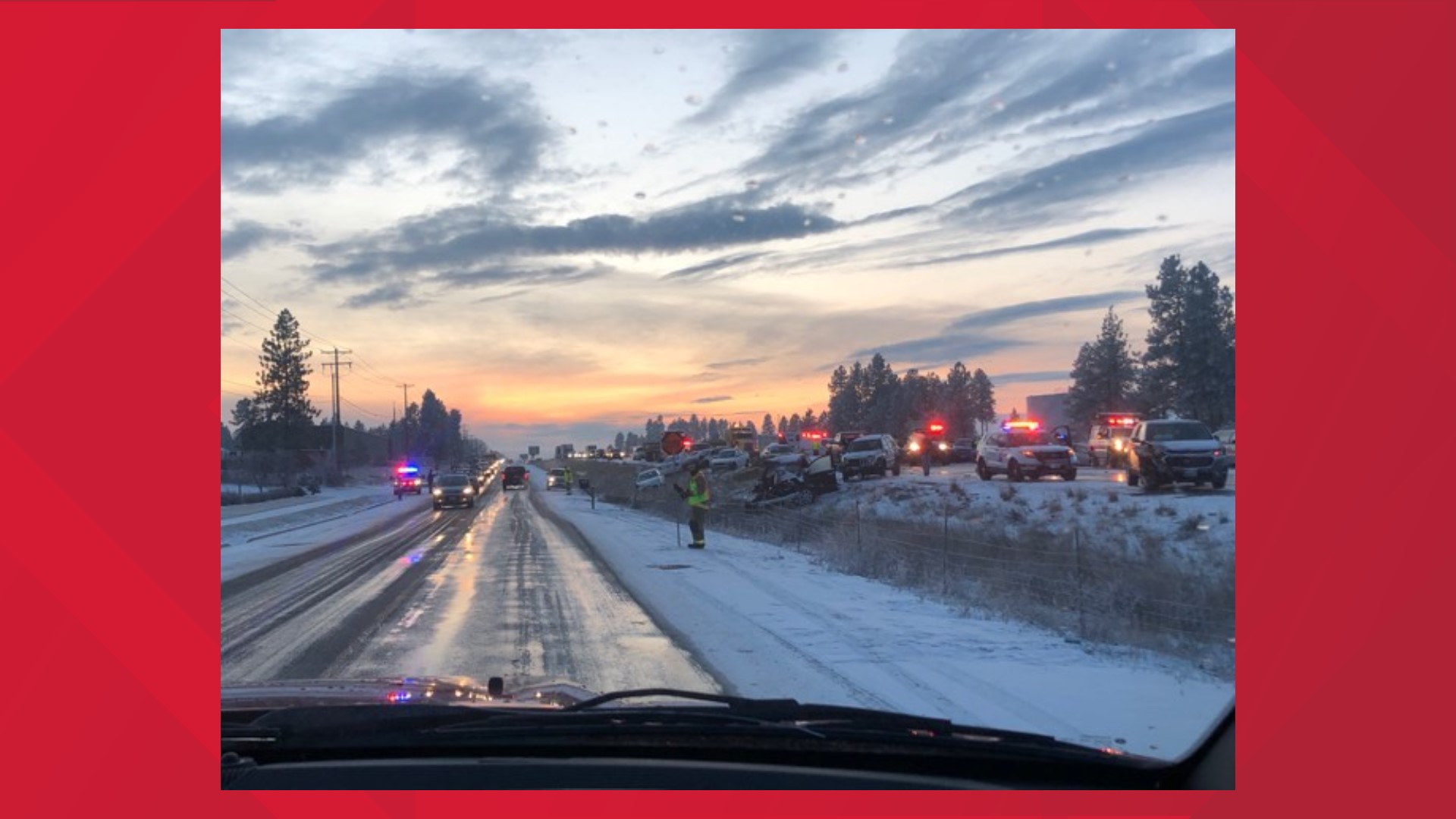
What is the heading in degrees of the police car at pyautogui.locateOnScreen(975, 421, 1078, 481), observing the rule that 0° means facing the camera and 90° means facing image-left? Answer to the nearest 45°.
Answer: approximately 315°
